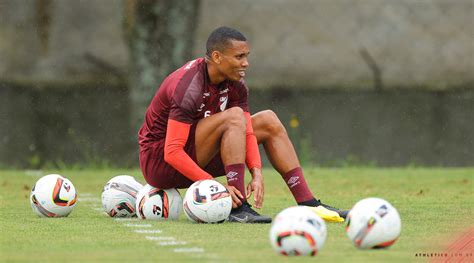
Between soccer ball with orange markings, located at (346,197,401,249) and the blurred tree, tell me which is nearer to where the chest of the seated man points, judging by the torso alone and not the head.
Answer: the soccer ball with orange markings

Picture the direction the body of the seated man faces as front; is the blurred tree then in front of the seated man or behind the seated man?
behind

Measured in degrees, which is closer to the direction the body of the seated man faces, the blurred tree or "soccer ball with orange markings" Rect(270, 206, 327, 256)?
the soccer ball with orange markings

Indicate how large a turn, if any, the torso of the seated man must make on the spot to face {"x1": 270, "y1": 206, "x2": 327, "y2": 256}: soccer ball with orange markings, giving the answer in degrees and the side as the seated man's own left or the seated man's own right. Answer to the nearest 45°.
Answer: approximately 45° to the seated man's own right

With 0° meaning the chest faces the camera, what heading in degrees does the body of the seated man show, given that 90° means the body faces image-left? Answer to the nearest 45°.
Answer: approximately 315°

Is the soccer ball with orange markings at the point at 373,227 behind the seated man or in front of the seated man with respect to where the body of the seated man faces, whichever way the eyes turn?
in front

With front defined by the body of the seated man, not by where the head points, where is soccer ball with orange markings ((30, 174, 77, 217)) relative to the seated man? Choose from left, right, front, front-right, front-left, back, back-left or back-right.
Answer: back-right
